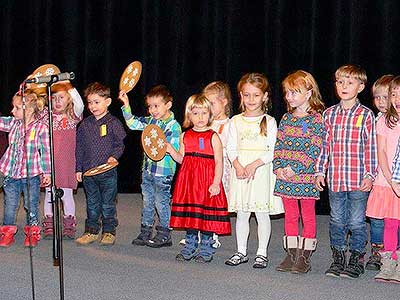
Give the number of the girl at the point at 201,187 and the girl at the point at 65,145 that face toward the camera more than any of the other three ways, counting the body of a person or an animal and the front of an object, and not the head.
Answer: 2

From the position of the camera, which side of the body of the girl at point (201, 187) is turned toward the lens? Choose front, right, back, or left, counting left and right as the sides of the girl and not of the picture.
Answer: front

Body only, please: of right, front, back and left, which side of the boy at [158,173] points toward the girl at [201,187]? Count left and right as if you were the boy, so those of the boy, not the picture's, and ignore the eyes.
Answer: left

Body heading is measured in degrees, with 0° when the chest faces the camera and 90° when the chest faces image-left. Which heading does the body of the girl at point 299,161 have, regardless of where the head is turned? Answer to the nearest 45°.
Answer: approximately 45°

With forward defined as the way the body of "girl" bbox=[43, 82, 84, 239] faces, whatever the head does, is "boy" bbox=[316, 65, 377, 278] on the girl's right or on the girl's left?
on the girl's left

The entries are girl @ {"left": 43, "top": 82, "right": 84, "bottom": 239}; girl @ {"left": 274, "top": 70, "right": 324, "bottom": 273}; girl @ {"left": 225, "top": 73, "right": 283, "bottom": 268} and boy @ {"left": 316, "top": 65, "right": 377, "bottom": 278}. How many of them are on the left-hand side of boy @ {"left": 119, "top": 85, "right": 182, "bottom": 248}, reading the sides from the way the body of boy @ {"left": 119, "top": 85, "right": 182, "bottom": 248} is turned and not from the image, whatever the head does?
3

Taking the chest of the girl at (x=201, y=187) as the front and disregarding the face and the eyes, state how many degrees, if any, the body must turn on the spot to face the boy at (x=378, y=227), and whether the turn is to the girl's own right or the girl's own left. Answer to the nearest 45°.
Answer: approximately 90° to the girl's own left

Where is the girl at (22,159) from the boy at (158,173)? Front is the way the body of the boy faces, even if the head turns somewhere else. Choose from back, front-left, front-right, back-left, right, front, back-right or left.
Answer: front-right

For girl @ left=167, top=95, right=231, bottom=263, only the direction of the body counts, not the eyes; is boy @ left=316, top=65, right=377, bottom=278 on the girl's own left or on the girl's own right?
on the girl's own left

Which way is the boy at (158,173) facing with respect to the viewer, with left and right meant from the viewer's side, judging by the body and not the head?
facing the viewer and to the left of the viewer
